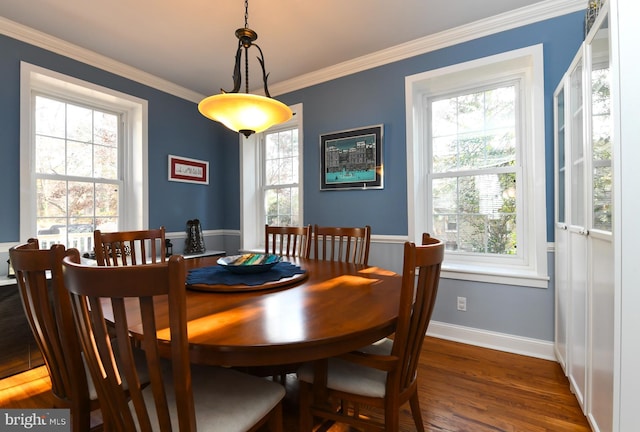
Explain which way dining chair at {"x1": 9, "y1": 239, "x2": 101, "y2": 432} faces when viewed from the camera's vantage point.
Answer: facing away from the viewer and to the right of the viewer

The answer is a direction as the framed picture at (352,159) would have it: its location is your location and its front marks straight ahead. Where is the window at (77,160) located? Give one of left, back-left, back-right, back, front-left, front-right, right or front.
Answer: front-right

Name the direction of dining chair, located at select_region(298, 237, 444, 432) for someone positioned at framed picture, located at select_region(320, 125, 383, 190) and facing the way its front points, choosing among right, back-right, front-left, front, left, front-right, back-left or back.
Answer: front-left

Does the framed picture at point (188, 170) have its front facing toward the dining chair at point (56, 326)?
no

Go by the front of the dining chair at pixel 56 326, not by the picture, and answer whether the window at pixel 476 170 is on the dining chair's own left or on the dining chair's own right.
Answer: on the dining chair's own right

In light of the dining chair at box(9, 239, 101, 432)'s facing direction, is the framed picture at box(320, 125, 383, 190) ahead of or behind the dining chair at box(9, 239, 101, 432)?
ahead

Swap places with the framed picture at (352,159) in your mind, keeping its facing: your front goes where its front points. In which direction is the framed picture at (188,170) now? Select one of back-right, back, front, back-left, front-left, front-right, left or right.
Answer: front-right

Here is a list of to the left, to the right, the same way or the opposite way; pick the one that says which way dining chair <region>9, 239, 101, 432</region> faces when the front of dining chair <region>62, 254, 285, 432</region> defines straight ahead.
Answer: the same way

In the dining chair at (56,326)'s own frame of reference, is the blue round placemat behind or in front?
in front

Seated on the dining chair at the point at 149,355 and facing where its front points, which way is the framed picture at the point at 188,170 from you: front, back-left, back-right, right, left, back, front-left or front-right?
front-left

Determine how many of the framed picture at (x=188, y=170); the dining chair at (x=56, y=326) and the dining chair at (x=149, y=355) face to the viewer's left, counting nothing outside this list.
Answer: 0

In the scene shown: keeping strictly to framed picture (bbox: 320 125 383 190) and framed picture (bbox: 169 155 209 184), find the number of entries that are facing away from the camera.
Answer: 0

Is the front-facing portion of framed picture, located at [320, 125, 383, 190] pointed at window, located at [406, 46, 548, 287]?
no

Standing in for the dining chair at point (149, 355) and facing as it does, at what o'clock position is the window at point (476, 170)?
The window is roughly at 1 o'clock from the dining chair.

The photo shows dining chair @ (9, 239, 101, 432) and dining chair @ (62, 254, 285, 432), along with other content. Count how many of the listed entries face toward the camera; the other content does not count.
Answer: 0

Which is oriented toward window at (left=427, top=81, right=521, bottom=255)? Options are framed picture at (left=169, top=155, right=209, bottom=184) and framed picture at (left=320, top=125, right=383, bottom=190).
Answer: framed picture at (left=169, top=155, right=209, bottom=184)

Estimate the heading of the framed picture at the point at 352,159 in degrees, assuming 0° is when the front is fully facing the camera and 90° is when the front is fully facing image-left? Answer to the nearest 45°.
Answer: approximately 45°

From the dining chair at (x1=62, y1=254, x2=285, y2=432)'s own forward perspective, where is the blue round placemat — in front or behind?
in front

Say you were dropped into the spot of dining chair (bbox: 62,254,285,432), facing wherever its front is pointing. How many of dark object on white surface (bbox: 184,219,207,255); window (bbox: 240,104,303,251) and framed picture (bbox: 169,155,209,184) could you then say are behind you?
0
